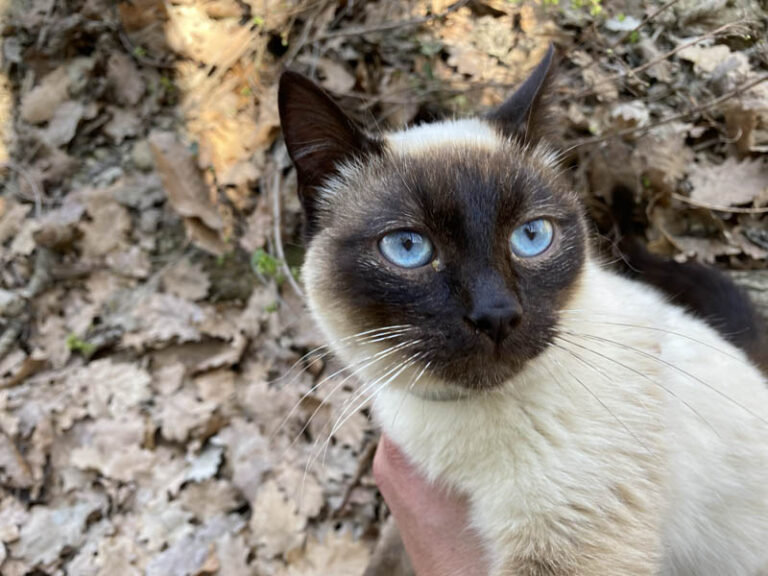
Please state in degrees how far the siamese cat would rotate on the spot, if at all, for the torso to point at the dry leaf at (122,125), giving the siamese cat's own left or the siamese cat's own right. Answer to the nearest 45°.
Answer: approximately 90° to the siamese cat's own right

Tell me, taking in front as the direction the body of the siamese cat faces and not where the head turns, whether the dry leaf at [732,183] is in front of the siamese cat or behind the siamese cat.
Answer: behind

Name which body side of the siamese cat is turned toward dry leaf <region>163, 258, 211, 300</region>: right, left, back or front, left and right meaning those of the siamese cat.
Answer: right

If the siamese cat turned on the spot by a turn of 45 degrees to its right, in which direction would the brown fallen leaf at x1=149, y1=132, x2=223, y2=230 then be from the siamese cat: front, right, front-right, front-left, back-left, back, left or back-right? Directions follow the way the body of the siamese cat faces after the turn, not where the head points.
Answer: front-right

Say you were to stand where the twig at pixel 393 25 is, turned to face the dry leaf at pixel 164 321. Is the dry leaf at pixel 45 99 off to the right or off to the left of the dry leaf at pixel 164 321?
right

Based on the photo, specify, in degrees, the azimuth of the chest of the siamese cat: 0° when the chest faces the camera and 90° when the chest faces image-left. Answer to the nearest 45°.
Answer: approximately 45°

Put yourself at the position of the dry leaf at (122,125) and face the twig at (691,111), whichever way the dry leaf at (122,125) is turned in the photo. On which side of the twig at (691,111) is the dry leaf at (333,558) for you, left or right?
right

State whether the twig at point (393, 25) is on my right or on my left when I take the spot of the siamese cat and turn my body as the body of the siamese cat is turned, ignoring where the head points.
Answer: on my right

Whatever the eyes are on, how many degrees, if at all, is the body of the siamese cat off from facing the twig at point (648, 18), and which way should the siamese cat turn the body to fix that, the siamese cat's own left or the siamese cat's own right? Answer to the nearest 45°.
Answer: approximately 135° to the siamese cat's own right
